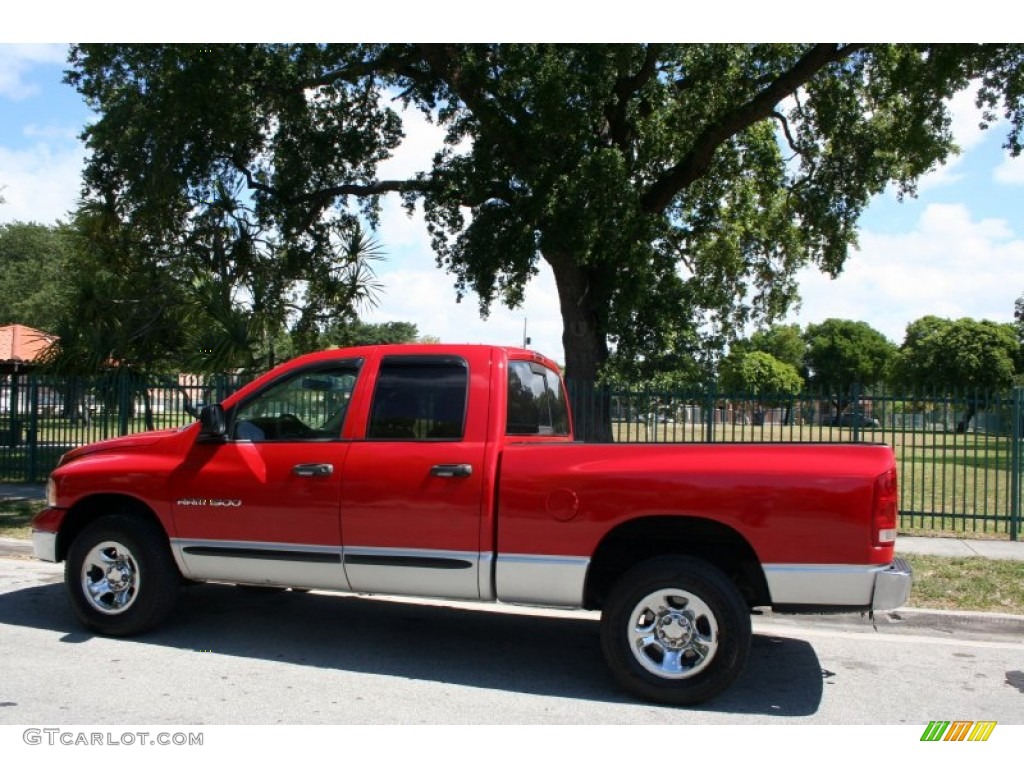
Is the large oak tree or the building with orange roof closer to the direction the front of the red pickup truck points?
the building with orange roof

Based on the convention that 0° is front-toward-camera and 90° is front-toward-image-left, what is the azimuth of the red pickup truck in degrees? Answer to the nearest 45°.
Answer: approximately 90°

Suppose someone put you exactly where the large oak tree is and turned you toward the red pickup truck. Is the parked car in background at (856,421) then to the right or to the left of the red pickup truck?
left

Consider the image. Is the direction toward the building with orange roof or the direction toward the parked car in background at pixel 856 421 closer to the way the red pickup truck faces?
the building with orange roof

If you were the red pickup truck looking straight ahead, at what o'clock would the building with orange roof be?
The building with orange roof is roughly at 2 o'clock from the red pickup truck.

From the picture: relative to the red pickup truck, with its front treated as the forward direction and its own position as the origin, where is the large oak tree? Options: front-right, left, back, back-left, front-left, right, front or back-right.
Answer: right

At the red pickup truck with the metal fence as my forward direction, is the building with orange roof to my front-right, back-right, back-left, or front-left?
front-left

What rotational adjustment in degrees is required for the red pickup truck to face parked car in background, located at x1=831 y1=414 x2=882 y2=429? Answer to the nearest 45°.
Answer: approximately 135° to its right
